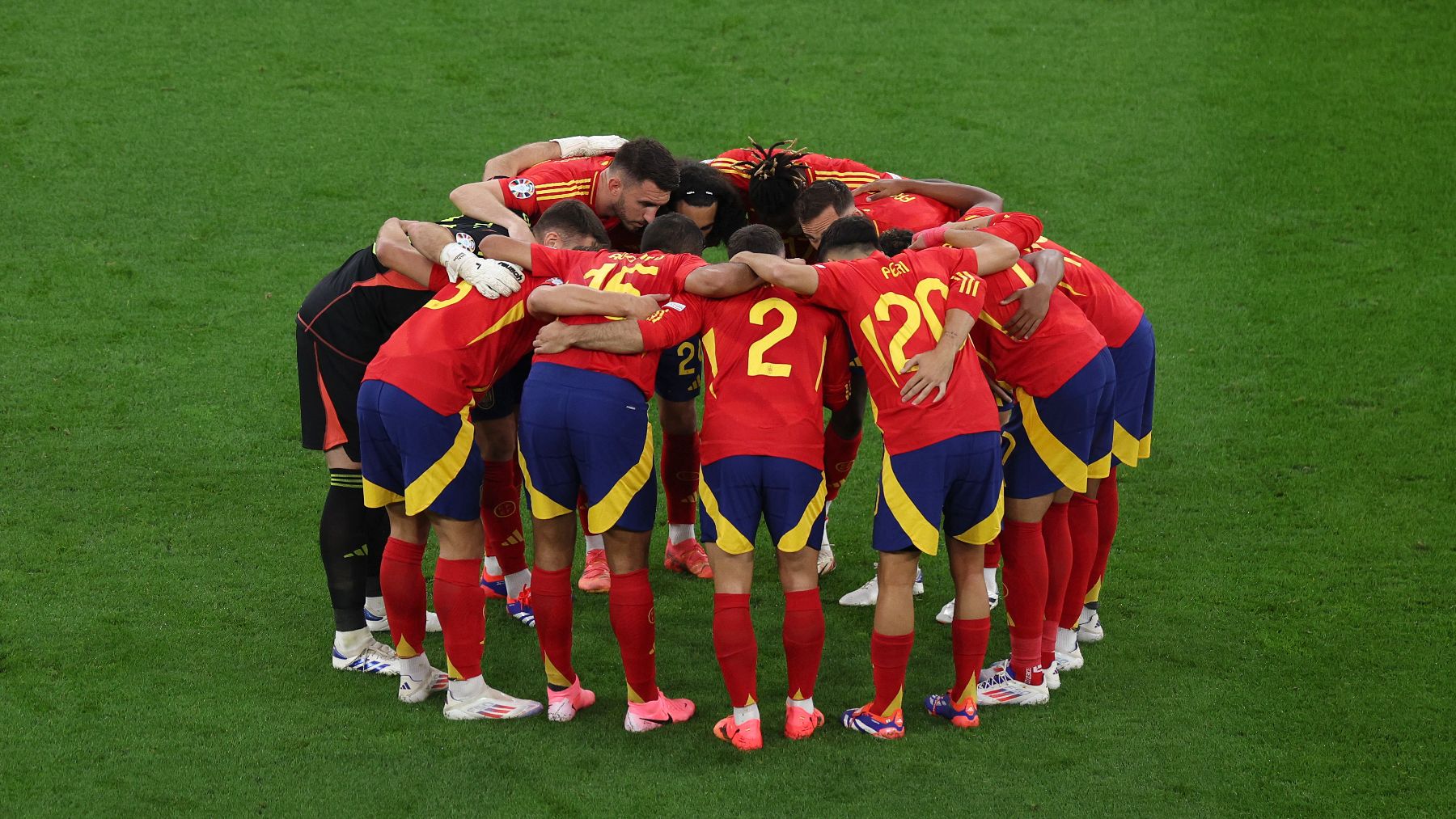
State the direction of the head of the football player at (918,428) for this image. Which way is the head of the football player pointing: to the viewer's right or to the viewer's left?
to the viewer's left

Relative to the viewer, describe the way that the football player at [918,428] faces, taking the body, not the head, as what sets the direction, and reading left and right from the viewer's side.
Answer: facing away from the viewer and to the left of the viewer
